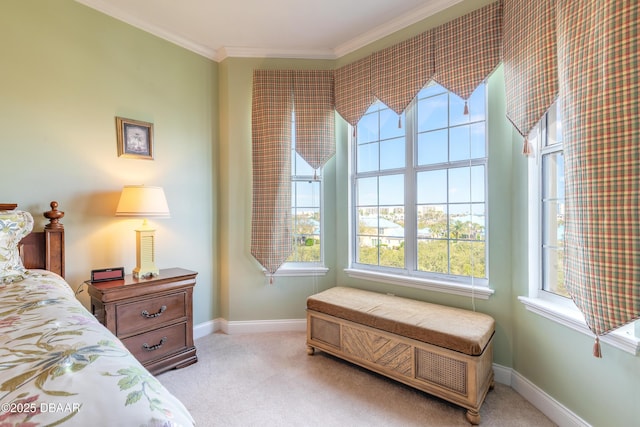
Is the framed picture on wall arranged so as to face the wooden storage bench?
yes

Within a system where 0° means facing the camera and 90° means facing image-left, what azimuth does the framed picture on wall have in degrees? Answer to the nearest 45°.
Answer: approximately 315°

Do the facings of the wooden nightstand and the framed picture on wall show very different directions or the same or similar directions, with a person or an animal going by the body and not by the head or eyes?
same or similar directions

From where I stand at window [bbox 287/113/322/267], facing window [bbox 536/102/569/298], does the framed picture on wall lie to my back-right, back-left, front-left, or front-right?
back-right

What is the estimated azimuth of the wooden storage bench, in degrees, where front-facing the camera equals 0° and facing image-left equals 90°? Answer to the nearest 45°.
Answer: approximately 45°

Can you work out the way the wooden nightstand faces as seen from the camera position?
facing the viewer and to the right of the viewer

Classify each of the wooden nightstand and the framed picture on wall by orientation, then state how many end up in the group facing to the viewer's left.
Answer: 0

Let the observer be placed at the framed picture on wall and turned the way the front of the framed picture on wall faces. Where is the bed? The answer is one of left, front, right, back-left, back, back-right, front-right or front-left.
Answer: front-right

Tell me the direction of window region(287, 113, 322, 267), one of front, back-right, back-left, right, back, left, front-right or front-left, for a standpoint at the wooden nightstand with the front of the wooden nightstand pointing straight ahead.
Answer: front-left

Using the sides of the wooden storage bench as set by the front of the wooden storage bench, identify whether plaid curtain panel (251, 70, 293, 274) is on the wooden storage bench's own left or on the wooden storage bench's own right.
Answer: on the wooden storage bench's own right

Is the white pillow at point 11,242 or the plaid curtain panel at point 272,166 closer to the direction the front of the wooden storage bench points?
the white pillow

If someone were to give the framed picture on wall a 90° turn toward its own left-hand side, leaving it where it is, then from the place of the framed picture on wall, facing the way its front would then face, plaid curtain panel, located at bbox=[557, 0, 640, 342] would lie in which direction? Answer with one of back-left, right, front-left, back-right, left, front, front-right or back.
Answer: right

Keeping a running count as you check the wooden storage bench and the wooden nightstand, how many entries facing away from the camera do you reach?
0

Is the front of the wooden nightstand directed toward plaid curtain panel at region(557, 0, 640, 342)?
yes
